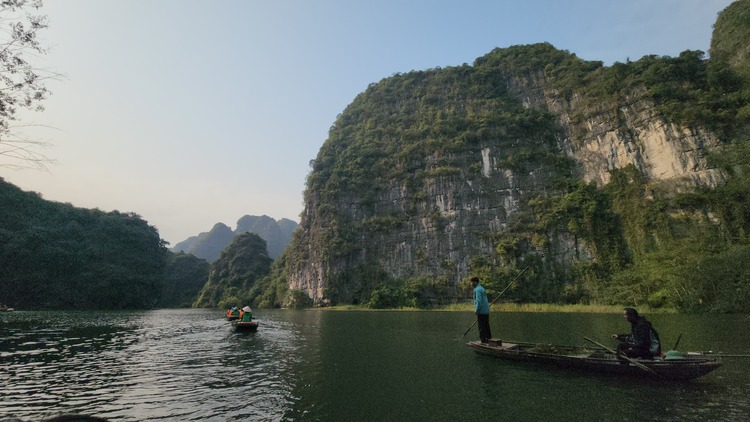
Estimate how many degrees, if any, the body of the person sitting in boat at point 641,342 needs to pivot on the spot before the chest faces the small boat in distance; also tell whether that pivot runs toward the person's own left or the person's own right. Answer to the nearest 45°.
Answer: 0° — they already face it

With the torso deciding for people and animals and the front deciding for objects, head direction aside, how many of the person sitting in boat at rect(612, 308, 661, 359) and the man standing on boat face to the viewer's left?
2

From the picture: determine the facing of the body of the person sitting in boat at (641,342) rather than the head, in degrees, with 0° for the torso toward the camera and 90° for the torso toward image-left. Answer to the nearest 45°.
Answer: approximately 90°

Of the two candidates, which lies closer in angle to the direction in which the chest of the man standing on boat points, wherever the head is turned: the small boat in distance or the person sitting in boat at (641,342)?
the small boat in distance

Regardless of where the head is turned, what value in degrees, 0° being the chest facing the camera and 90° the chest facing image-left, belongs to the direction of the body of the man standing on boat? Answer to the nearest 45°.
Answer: approximately 90°

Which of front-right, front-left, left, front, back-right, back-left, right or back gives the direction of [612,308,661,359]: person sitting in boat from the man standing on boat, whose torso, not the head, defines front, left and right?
back-left
